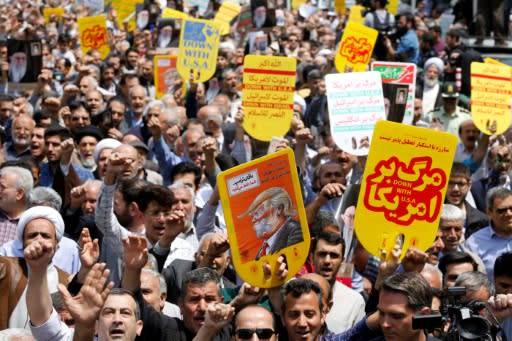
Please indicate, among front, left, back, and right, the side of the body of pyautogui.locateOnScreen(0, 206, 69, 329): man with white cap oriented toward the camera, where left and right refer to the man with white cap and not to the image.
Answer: front

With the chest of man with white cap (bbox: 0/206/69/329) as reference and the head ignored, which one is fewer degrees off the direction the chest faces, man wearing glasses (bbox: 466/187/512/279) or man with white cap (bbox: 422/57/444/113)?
the man wearing glasses

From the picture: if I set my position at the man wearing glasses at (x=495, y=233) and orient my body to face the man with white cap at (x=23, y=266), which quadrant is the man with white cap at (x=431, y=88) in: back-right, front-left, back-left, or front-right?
back-right

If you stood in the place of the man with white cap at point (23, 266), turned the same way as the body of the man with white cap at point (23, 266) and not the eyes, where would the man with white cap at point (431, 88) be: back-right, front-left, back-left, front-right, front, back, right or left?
back-left

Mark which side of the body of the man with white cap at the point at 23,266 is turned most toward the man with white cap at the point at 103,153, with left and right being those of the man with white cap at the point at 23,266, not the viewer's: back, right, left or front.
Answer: back

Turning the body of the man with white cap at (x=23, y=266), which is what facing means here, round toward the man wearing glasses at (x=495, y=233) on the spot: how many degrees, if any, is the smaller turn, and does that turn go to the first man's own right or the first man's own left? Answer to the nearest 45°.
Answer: approximately 90° to the first man's own left
